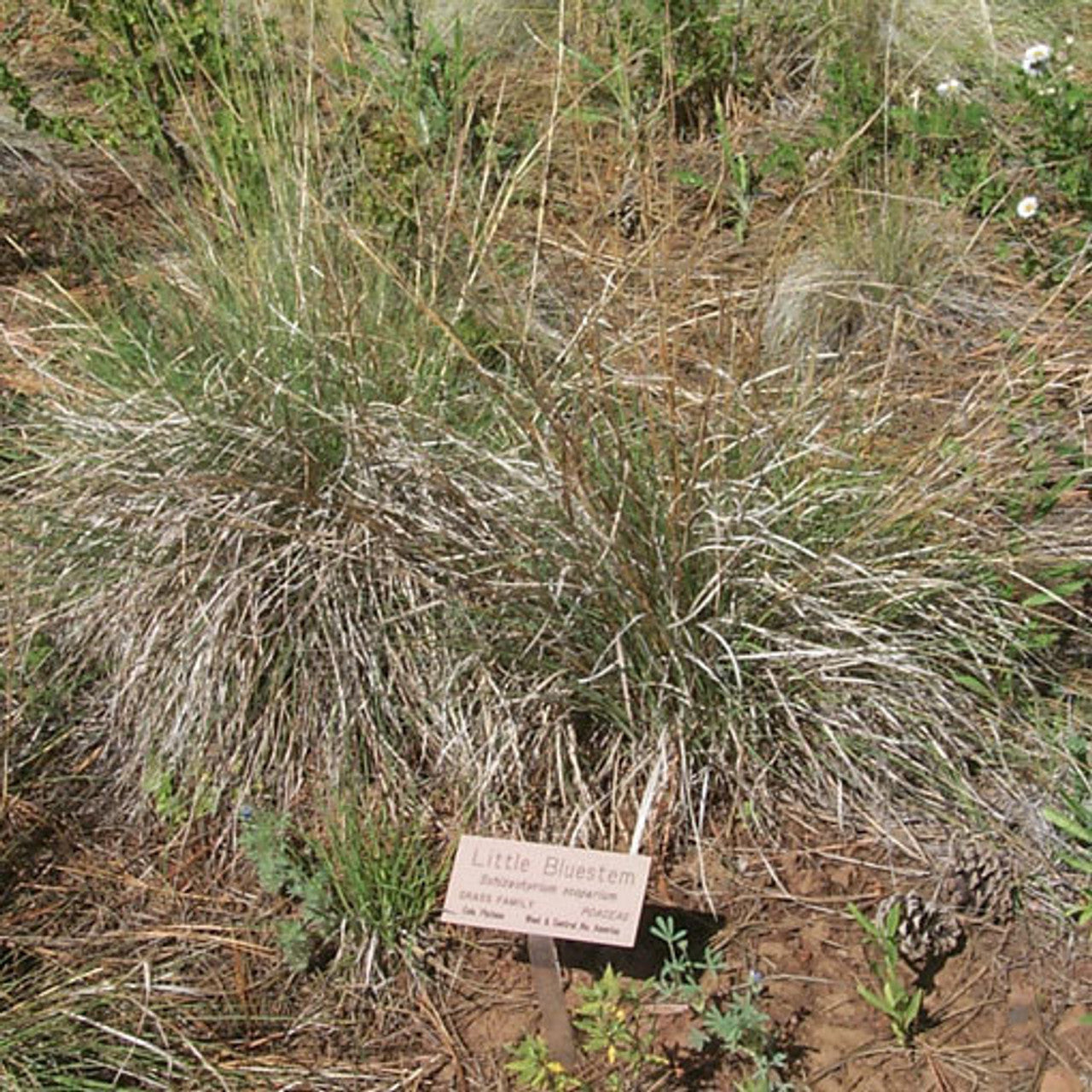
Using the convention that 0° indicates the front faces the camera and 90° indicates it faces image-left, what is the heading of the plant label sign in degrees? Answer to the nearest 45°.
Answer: approximately 0°

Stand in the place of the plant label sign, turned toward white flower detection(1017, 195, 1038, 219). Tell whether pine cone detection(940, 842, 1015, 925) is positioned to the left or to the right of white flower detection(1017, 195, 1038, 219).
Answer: right

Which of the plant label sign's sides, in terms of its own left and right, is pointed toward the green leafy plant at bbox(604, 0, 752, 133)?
back

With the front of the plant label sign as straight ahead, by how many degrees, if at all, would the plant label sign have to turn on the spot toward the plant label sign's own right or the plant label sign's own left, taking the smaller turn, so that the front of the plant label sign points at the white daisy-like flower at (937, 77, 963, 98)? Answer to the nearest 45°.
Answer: approximately 180°

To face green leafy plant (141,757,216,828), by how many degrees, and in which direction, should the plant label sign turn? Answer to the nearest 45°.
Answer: approximately 135° to its right

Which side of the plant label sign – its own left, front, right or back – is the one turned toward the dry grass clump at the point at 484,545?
back

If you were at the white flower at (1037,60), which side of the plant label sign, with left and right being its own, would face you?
back
